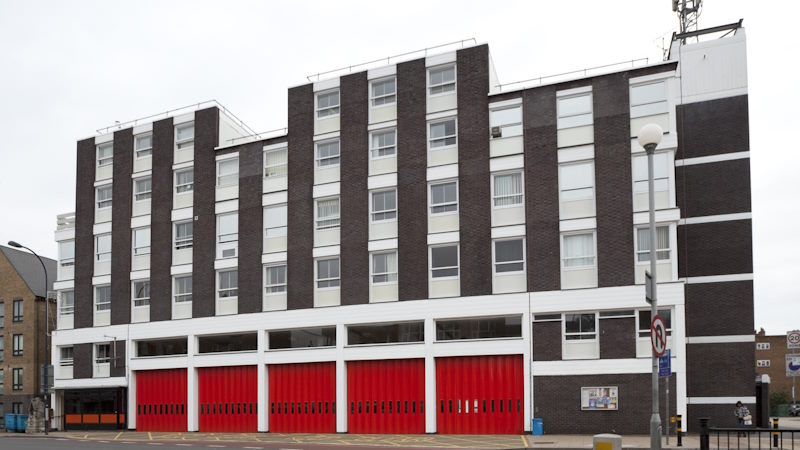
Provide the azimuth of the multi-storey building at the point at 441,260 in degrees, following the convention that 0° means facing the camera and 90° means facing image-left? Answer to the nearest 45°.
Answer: approximately 45°

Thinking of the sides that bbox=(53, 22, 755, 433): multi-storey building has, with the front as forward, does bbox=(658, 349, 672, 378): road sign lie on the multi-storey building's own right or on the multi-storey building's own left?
on the multi-storey building's own left

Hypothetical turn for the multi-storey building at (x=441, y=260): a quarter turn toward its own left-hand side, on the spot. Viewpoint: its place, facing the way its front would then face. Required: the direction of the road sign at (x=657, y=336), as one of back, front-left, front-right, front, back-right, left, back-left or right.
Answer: front-right
